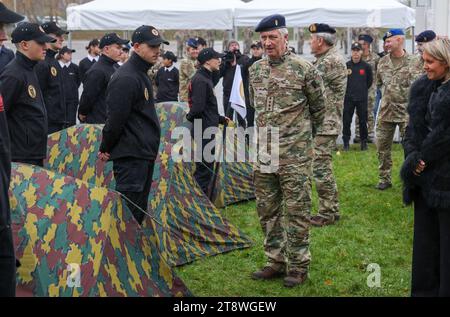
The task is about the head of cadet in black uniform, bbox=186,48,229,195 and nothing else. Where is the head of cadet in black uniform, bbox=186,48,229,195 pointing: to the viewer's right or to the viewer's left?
to the viewer's right

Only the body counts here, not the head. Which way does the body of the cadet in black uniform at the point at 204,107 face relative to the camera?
to the viewer's right

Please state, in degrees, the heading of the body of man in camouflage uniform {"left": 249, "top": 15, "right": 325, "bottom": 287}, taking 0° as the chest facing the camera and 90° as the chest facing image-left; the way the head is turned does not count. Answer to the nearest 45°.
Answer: approximately 45°

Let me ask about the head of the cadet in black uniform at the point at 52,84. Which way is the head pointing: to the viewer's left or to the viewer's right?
to the viewer's right

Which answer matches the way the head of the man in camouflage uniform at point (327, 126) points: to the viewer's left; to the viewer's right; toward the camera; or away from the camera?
to the viewer's left

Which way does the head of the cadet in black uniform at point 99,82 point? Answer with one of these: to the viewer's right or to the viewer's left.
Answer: to the viewer's right

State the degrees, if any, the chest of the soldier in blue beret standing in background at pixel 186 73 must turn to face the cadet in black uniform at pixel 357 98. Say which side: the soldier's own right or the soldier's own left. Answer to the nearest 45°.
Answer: approximately 45° to the soldier's own left

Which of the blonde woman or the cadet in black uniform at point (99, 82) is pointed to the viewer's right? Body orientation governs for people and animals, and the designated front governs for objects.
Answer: the cadet in black uniform

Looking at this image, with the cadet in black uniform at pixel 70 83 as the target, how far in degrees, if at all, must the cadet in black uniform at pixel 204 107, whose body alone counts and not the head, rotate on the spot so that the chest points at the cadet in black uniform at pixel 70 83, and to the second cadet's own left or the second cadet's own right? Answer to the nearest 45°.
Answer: approximately 135° to the second cadet's own left

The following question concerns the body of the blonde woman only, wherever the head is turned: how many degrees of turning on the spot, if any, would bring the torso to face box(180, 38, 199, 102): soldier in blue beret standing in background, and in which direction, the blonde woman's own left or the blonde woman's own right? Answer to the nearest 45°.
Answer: approximately 90° to the blonde woman's own right

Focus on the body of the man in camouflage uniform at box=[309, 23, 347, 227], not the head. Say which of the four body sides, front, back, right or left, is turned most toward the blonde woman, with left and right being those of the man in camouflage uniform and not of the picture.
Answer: left

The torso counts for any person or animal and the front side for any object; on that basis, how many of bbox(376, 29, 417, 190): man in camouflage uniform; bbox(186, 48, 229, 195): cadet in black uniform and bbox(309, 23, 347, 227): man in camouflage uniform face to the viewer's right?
1
